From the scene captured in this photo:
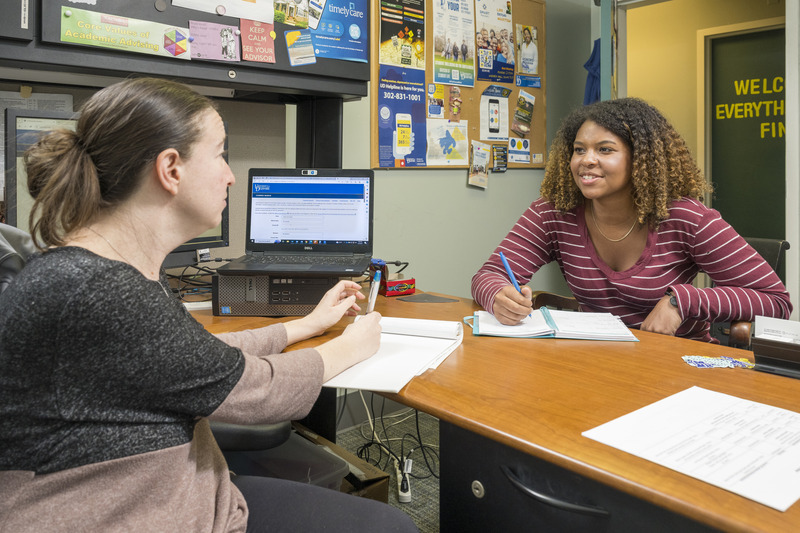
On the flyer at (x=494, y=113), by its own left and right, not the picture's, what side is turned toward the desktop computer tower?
front

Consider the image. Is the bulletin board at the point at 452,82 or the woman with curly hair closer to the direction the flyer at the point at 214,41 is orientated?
the woman with curly hair

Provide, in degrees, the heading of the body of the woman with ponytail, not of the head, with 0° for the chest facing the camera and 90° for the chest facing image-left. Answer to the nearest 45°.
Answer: approximately 225°

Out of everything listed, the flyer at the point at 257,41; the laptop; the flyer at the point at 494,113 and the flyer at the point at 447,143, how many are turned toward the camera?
4

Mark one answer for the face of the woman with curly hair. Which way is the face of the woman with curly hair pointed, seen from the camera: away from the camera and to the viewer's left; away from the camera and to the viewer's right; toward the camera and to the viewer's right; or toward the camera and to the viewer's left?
toward the camera and to the viewer's left

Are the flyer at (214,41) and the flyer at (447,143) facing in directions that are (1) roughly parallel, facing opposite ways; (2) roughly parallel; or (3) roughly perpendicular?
roughly parallel

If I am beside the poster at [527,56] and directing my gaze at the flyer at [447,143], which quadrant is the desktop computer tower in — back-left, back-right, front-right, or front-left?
front-left

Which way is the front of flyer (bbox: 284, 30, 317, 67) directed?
toward the camera

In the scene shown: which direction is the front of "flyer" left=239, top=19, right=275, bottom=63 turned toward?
toward the camera

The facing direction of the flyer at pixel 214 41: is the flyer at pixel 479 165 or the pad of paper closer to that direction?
the pad of paper

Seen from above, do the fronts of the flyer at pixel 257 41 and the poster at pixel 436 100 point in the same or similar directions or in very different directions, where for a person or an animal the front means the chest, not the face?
same or similar directions

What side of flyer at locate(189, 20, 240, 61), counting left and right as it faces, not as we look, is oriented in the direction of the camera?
front

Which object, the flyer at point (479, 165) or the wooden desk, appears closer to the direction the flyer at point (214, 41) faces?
the wooden desk

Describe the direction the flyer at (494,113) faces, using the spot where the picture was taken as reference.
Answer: facing the viewer
